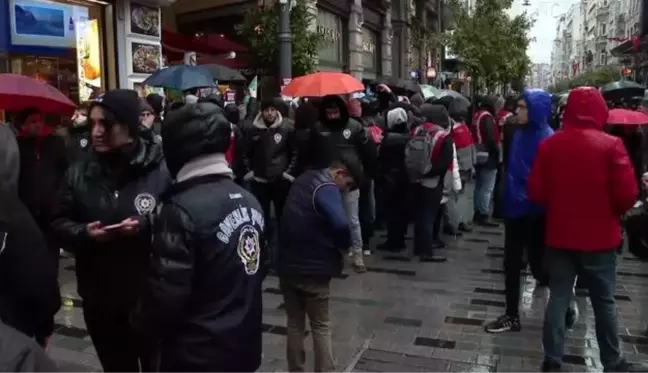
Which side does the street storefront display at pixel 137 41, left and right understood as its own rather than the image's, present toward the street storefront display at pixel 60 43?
right

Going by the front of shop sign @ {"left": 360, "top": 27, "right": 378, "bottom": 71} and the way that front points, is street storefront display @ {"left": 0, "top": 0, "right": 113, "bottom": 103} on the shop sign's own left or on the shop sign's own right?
on the shop sign's own right

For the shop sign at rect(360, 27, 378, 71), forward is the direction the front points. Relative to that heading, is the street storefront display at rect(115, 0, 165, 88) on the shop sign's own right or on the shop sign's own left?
on the shop sign's own right

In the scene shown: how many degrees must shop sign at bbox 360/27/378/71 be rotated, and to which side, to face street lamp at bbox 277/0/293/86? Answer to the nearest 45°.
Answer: approximately 45° to its right

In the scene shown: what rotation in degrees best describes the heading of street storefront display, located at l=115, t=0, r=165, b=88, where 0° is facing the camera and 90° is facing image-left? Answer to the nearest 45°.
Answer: approximately 315°

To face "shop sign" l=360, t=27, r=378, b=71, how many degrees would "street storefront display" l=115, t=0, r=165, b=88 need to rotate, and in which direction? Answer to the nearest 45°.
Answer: approximately 90° to its left

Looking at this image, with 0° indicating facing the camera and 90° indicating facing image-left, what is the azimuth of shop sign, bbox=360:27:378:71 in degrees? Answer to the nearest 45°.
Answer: approximately 315°

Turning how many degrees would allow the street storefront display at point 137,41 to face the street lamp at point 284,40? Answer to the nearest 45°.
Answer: approximately 45° to its left
